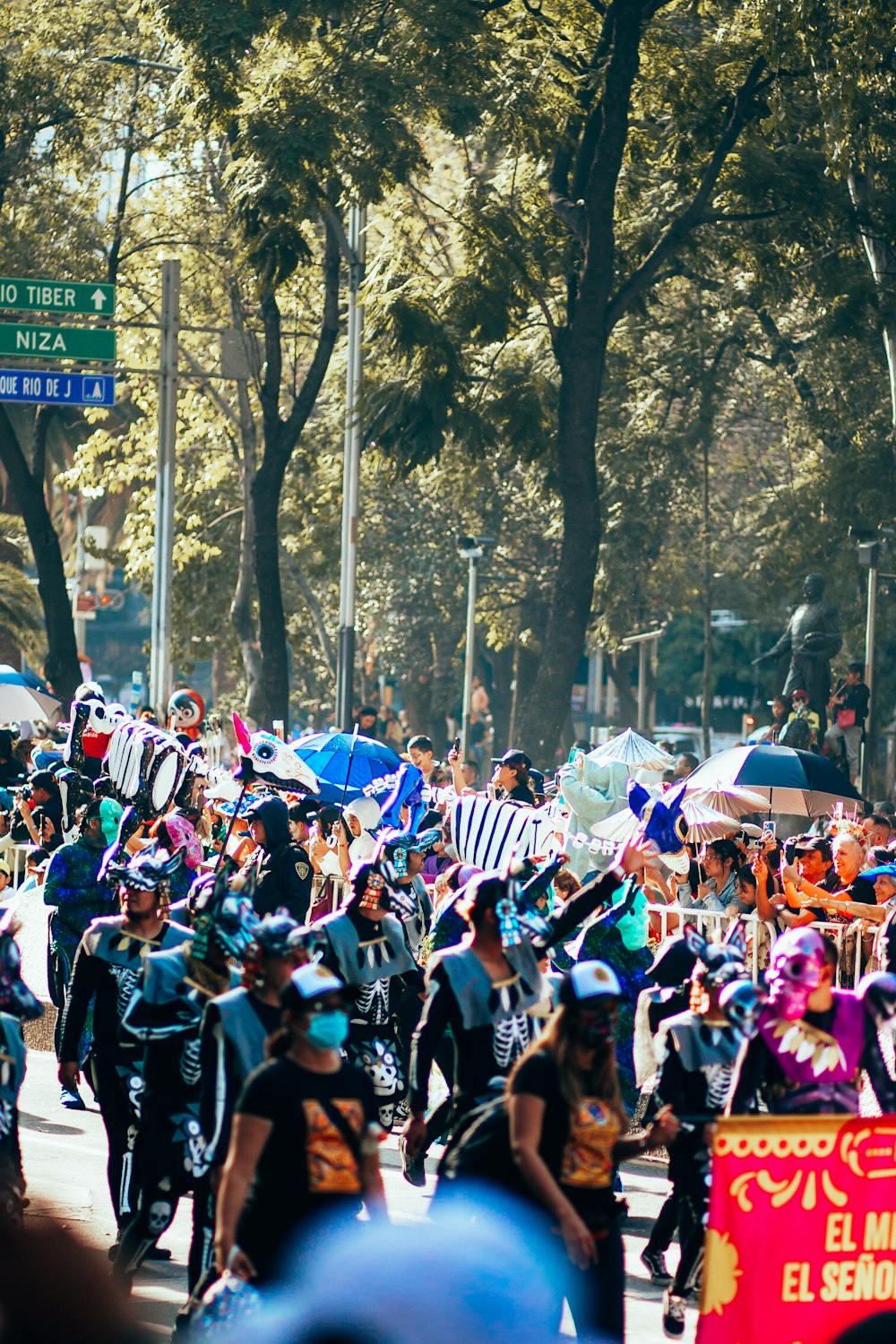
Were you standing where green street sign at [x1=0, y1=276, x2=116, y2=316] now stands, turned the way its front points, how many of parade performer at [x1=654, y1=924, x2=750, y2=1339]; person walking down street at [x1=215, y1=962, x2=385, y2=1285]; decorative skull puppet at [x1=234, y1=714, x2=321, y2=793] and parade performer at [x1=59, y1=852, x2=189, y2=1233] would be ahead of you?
4

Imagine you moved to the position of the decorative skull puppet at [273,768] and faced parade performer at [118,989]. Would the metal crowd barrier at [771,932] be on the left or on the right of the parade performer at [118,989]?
left

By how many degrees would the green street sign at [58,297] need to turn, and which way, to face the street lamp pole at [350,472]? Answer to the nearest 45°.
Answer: approximately 135° to its left

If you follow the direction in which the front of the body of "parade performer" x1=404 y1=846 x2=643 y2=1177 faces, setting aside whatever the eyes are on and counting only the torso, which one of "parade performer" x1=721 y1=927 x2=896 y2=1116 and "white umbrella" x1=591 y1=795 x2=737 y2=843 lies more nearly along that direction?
the parade performer

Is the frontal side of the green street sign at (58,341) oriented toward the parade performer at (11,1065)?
yes

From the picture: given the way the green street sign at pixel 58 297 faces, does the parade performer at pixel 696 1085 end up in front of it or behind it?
in front

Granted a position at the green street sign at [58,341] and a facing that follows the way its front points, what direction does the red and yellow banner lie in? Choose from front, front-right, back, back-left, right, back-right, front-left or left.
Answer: front

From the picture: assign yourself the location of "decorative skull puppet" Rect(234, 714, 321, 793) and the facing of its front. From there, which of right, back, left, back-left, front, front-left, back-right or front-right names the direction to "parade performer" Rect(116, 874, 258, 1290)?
right
